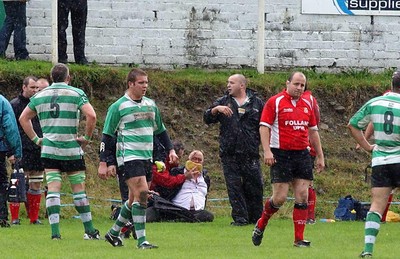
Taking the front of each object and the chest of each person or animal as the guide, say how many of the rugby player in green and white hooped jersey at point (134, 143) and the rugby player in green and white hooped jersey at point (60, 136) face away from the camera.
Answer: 1

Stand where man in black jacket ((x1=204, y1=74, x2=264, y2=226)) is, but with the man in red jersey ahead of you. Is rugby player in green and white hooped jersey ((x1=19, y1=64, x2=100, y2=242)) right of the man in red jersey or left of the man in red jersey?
right

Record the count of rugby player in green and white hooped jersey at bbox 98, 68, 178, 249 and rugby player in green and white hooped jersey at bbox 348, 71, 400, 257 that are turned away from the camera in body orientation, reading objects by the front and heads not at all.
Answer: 1

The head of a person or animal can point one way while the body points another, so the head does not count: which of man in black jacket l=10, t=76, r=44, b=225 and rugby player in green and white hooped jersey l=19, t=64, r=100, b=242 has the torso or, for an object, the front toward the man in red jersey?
the man in black jacket

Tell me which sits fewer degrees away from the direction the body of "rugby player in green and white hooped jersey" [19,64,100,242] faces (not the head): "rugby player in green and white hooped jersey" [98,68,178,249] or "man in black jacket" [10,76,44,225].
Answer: the man in black jacket

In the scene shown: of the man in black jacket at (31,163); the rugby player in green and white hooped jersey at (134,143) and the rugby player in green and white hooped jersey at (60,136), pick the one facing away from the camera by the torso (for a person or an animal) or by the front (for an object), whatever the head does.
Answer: the rugby player in green and white hooped jersey at (60,136)

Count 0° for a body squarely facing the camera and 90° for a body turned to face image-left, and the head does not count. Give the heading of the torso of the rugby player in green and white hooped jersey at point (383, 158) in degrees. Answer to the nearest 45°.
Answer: approximately 180°

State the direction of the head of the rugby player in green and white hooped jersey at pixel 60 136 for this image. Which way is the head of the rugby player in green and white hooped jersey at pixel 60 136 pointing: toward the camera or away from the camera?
away from the camera

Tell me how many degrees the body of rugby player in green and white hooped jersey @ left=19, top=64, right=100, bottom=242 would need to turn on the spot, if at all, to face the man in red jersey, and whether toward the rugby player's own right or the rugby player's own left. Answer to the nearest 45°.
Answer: approximately 90° to the rugby player's own right

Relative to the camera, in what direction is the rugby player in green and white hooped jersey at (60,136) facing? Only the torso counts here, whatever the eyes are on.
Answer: away from the camera

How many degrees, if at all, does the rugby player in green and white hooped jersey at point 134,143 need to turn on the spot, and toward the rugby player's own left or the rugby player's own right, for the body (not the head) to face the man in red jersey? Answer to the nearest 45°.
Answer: approximately 45° to the rugby player's own left

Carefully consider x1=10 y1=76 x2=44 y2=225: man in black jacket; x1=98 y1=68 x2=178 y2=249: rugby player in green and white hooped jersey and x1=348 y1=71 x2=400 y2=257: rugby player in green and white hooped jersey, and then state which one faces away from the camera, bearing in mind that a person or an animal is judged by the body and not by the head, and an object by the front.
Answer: x1=348 y1=71 x2=400 y2=257: rugby player in green and white hooped jersey
